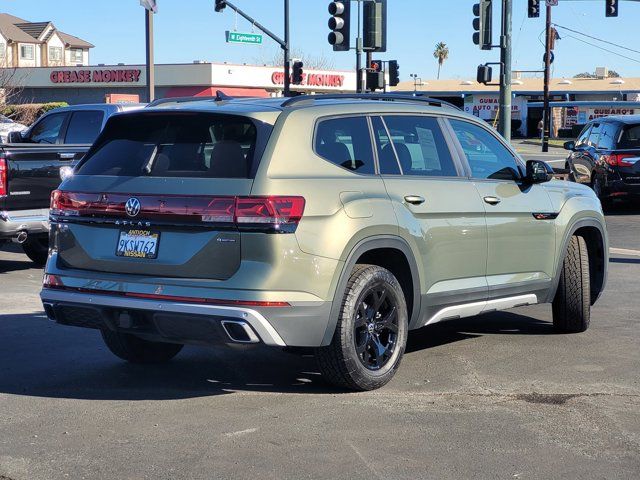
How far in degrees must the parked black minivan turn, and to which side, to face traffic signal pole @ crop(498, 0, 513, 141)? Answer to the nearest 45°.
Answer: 0° — it already faces it

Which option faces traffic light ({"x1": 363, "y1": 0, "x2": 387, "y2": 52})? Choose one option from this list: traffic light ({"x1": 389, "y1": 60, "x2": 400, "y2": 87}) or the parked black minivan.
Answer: the parked black minivan

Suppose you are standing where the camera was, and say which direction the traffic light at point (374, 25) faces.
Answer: facing away from the viewer and to the right of the viewer

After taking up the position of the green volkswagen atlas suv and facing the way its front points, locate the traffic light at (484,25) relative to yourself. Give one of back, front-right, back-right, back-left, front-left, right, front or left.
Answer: front-left

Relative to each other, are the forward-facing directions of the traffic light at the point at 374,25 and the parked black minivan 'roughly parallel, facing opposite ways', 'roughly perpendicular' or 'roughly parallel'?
roughly perpendicular

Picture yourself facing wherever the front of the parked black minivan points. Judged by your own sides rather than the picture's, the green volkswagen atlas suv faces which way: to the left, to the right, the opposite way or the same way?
to the right

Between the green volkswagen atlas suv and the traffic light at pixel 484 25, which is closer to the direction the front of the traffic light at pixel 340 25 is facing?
the green volkswagen atlas suv

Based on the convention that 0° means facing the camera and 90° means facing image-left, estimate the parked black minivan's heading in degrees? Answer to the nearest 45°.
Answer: approximately 135°

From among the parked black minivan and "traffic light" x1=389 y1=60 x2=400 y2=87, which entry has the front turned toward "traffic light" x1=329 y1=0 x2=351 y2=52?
the parked black minivan
